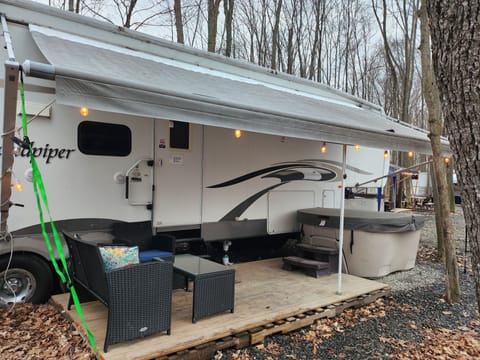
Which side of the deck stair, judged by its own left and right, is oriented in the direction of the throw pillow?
front

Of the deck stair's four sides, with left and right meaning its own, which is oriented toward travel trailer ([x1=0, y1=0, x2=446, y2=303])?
right

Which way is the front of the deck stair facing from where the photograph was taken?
facing the viewer and to the left of the viewer

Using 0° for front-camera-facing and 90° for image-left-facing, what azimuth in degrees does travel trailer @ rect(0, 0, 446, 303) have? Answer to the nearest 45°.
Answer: approximately 225°

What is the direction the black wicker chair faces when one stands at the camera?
facing the viewer and to the right of the viewer

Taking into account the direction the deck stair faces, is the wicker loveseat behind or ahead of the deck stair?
ahead

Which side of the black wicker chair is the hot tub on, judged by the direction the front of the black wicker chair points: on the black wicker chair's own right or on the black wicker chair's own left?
on the black wicker chair's own left

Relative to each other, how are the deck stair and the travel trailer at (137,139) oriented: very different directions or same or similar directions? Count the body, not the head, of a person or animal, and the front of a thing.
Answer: very different directions
